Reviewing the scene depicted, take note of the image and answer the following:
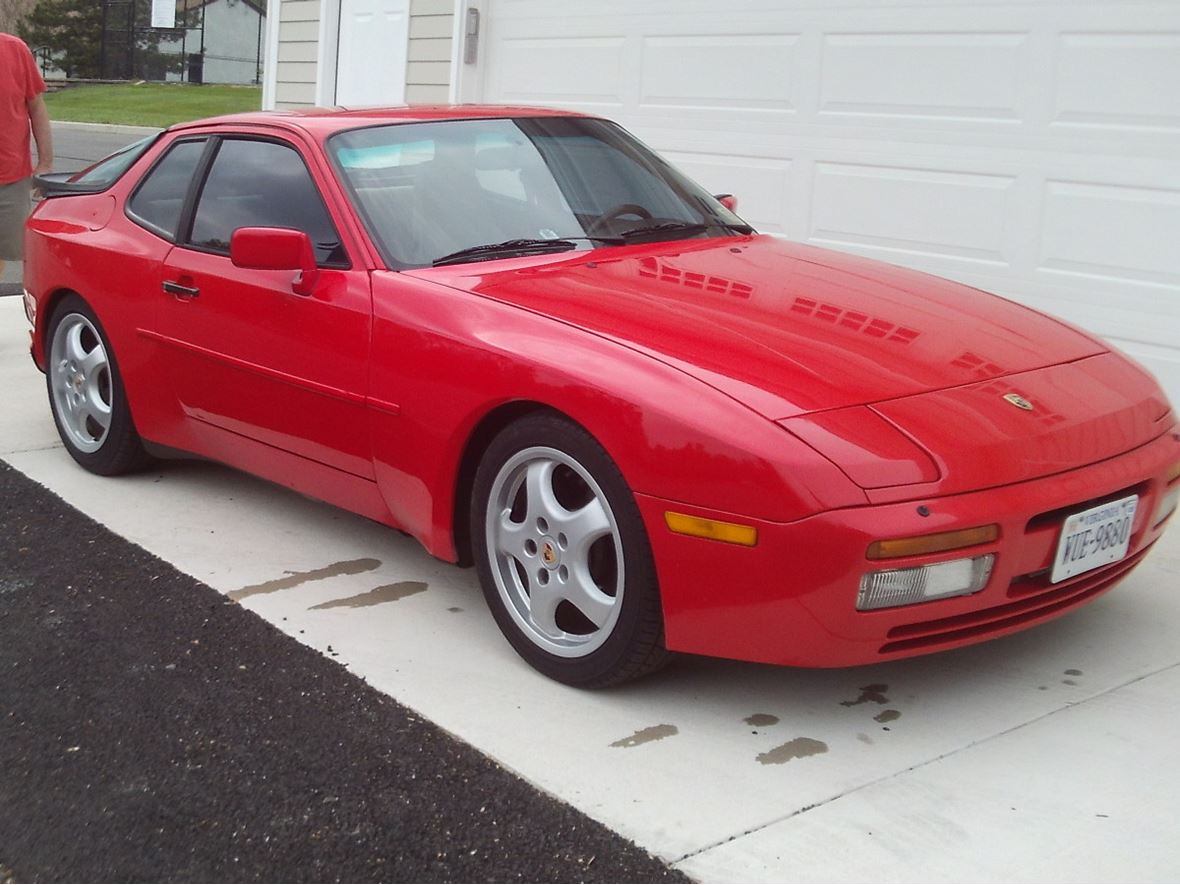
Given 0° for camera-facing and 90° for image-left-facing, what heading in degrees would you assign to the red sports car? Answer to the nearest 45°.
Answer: approximately 315°

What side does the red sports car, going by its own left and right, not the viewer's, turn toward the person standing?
back

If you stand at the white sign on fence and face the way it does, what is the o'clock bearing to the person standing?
The person standing is roughly at 12 o'clock from the white sign on fence.

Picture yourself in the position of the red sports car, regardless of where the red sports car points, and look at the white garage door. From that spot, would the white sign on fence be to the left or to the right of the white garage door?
left

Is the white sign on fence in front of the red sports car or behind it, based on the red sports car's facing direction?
behind

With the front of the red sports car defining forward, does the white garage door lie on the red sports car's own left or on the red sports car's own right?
on the red sports car's own left

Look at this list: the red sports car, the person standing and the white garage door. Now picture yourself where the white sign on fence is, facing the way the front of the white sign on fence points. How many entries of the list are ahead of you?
3
